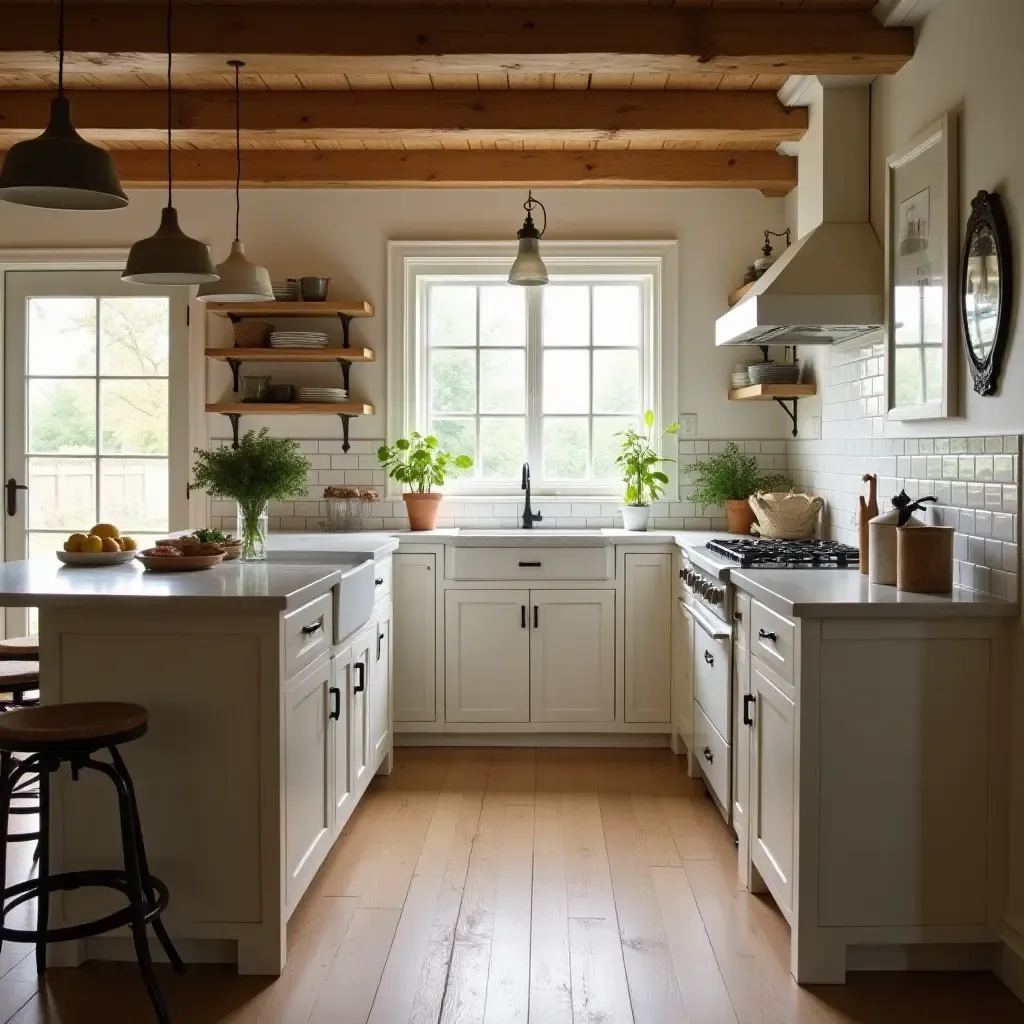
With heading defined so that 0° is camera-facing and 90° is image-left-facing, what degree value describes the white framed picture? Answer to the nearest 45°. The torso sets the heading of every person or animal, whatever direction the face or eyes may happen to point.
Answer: approximately 45°

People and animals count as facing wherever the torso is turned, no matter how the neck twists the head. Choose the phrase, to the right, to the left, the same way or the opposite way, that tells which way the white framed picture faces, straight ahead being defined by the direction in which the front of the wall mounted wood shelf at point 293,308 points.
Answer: to the right

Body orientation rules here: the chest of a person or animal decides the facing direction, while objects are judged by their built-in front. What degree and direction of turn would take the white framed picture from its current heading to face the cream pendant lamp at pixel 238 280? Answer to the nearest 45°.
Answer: approximately 45° to its right

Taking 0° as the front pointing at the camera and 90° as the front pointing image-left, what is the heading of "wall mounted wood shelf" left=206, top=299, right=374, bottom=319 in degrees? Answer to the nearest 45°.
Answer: approximately 0°

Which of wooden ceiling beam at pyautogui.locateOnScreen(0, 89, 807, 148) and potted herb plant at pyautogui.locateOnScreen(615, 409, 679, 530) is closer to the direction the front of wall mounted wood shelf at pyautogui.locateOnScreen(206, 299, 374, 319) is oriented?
the wooden ceiling beam

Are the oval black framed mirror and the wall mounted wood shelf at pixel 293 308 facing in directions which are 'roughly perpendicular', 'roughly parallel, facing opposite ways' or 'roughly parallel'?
roughly perpendicular

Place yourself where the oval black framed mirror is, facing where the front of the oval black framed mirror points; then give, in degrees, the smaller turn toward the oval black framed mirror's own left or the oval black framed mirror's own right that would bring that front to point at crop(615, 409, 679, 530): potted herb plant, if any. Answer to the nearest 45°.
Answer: approximately 90° to the oval black framed mirror's own right
